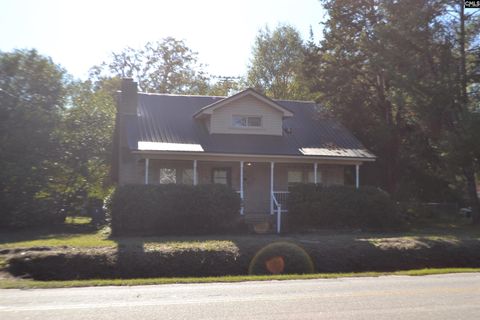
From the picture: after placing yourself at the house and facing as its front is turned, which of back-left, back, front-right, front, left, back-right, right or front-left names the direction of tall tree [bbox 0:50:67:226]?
right

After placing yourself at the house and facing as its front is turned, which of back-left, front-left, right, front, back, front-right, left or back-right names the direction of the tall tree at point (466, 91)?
left

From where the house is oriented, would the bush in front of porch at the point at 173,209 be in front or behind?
in front

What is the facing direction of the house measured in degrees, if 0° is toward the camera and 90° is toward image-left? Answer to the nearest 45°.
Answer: approximately 0°

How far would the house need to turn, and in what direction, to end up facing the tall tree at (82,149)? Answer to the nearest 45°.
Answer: approximately 90° to its right

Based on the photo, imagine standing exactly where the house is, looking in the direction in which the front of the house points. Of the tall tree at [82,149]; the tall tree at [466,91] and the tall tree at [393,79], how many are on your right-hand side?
1

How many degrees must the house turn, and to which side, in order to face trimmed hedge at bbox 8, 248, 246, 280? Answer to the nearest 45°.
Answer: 0° — it already faces it
